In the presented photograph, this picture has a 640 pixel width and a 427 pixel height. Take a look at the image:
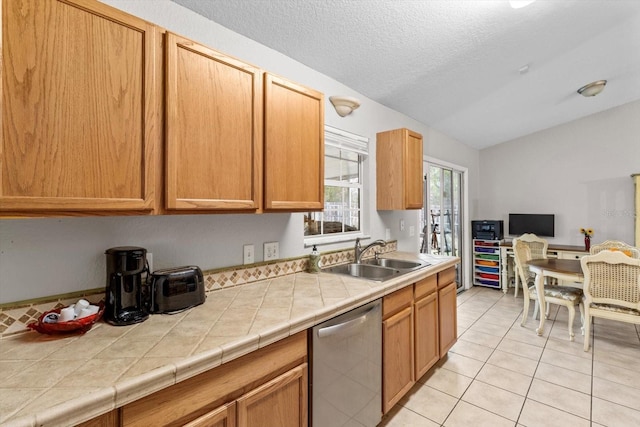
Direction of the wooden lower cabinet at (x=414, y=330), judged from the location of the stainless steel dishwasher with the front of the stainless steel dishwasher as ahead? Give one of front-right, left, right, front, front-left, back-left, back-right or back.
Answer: left

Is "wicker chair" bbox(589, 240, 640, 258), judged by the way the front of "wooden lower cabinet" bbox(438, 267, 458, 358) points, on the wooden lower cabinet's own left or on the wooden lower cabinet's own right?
on the wooden lower cabinet's own left

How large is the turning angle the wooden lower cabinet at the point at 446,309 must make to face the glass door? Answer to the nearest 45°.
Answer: approximately 135° to its left

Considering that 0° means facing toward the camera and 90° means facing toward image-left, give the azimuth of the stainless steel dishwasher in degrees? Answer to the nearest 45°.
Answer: approximately 315°

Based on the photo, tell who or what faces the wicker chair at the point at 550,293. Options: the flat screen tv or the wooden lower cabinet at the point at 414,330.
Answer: the flat screen tv

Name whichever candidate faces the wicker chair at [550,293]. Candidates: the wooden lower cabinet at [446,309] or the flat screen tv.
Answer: the flat screen tv

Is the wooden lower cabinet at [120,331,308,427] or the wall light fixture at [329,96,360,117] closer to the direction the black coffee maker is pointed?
the wooden lower cabinet

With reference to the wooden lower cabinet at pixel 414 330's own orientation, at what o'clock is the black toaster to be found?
The black toaster is roughly at 3 o'clock from the wooden lower cabinet.
